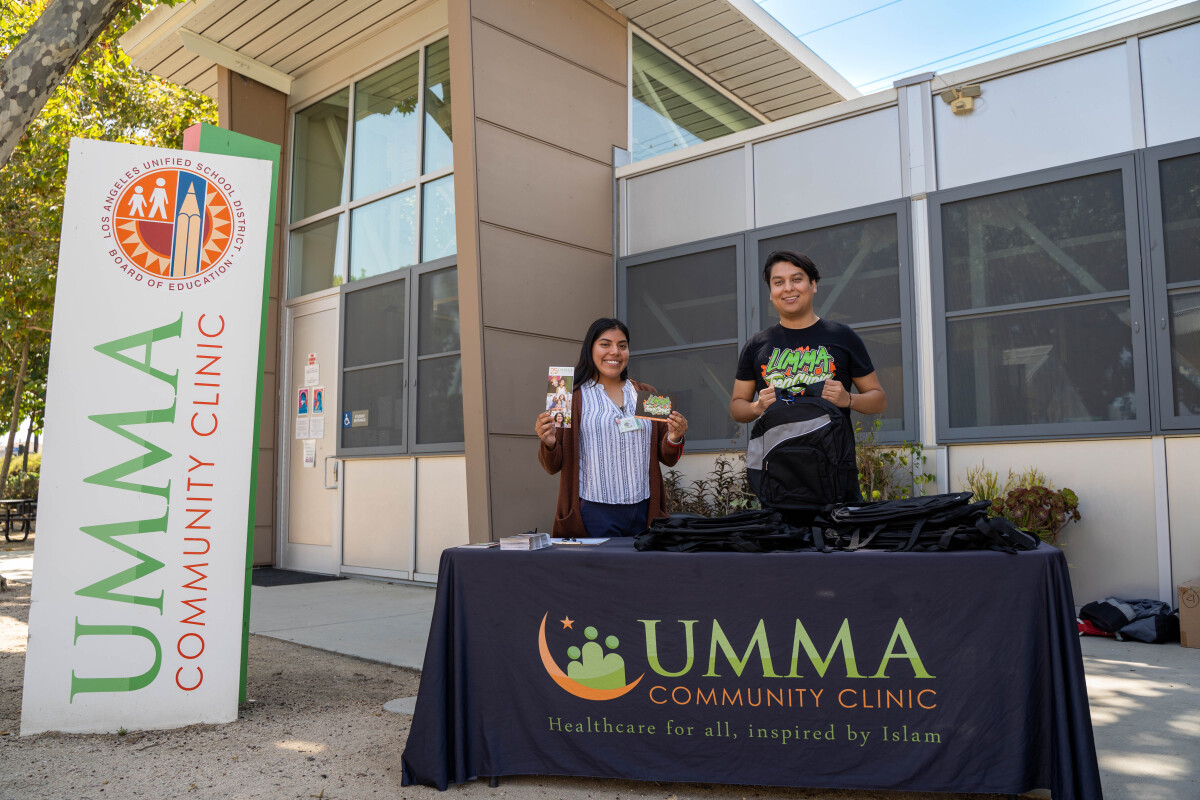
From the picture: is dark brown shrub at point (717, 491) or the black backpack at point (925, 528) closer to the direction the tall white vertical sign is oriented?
the black backpack

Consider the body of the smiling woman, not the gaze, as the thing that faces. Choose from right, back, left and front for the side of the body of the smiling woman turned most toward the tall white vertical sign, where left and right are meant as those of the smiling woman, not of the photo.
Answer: right

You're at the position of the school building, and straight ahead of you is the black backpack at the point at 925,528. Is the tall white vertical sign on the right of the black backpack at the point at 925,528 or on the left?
right

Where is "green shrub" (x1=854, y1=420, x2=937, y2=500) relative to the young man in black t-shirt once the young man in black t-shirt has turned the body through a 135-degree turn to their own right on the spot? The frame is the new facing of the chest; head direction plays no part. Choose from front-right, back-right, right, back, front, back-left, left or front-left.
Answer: front-right

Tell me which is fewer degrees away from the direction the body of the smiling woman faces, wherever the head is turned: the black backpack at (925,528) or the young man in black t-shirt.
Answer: the black backpack

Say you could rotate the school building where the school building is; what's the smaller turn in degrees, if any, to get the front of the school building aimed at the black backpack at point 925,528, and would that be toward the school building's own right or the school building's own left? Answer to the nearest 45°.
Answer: approximately 45° to the school building's own left

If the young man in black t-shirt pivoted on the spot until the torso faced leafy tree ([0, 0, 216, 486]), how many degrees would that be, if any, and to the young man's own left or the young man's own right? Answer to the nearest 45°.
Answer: approximately 135° to the young man's own right

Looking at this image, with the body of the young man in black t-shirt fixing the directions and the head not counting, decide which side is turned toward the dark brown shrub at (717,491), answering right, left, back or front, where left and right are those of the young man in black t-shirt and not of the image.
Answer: back

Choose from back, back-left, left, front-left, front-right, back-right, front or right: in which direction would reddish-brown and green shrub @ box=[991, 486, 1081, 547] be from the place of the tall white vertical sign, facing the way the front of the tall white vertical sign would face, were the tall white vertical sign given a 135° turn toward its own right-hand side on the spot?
back-right

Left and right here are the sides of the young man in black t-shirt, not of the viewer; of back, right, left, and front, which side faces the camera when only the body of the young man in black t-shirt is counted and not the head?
front

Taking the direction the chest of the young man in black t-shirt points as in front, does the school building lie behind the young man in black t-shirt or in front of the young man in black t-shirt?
behind

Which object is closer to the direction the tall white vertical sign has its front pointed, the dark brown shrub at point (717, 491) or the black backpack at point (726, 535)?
the black backpack

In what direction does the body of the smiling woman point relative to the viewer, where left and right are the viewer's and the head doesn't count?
facing the viewer

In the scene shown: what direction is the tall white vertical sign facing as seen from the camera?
toward the camera

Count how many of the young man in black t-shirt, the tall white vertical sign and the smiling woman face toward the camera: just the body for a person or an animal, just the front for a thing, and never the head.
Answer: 3

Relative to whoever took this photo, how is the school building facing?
facing the viewer and to the left of the viewer
